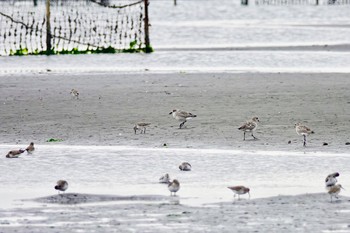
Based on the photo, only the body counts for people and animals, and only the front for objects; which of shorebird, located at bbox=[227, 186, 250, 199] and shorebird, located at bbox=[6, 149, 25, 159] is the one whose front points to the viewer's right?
shorebird, located at bbox=[227, 186, 250, 199]

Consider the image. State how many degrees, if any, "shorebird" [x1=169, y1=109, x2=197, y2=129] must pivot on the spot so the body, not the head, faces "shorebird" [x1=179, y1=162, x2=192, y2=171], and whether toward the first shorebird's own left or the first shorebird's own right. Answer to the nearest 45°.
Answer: approximately 90° to the first shorebird's own left

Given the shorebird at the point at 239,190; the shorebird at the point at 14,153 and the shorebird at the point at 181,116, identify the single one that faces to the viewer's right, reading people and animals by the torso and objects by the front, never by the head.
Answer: the shorebird at the point at 239,190

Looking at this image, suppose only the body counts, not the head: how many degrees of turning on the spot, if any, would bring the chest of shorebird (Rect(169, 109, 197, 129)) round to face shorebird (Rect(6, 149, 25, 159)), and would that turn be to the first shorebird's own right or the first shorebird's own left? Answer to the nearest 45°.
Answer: approximately 45° to the first shorebird's own left

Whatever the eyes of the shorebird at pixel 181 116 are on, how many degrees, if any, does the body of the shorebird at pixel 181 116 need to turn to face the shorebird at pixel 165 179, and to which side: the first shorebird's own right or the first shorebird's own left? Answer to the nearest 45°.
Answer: approximately 90° to the first shorebird's own left

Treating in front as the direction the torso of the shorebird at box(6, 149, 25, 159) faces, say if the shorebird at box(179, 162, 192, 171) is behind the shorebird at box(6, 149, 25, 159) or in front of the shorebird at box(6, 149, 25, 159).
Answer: behind

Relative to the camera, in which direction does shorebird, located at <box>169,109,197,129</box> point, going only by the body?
to the viewer's left

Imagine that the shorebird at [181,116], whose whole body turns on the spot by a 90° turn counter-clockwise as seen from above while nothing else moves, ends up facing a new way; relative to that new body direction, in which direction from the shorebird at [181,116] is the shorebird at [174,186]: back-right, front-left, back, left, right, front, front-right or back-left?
front

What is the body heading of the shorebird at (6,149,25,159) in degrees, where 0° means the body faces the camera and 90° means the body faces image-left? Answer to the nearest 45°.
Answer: approximately 90°
